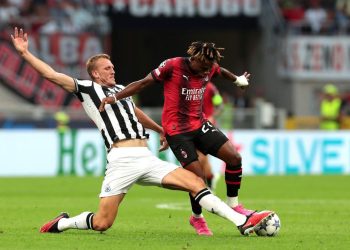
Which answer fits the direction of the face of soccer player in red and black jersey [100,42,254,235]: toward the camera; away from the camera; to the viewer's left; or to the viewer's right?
toward the camera

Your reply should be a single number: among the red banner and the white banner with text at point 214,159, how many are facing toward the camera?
2

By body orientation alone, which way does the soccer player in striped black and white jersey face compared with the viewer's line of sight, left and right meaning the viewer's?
facing the viewer and to the right of the viewer

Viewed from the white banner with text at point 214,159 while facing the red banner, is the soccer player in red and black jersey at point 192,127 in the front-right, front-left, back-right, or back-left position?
back-left

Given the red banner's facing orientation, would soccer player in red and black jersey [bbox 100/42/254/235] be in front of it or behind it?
in front

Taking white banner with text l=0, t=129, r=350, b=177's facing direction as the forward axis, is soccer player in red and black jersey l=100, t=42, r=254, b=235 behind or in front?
in front

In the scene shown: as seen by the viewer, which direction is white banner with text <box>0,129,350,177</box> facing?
toward the camera

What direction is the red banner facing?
toward the camera

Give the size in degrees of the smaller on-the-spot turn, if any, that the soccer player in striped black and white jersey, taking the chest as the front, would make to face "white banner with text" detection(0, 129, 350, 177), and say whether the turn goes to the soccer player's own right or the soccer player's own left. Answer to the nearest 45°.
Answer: approximately 135° to the soccer player's own left

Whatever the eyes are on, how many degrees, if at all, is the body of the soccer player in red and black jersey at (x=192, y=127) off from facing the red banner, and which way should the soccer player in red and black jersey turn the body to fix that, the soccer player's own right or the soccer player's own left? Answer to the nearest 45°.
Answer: approximately 135° to the soccer player's own left

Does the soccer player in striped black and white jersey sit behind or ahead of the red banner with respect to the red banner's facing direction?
ahead

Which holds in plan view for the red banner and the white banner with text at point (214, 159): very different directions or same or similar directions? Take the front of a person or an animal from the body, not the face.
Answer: same or similar directions
